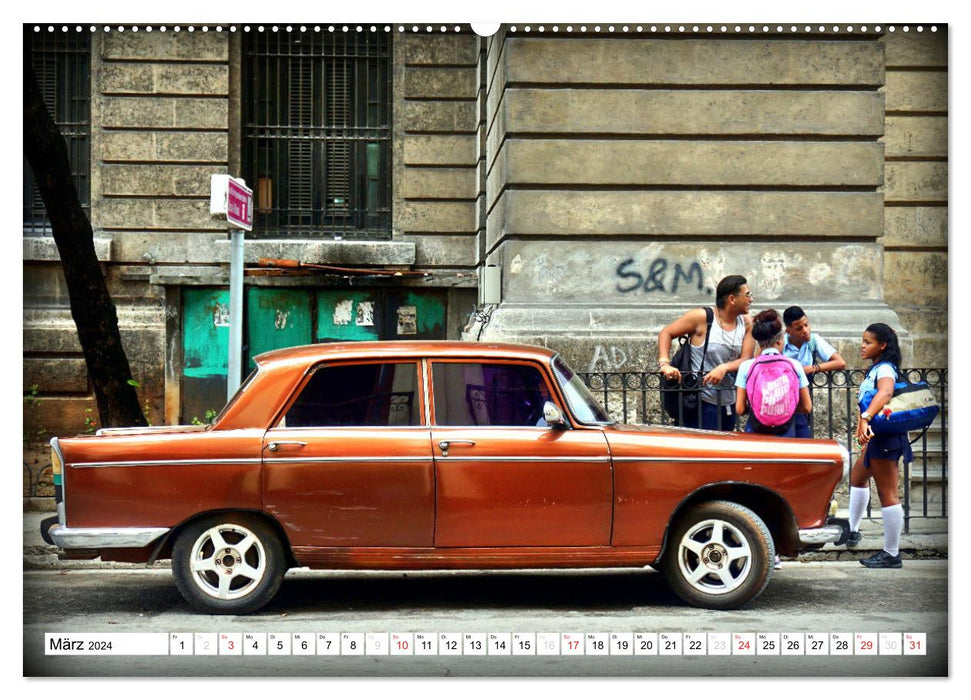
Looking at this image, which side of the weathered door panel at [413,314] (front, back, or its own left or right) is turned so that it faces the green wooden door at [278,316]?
right

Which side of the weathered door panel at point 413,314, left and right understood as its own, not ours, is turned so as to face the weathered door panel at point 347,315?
right

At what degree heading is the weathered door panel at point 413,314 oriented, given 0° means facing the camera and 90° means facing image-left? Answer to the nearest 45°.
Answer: approximately 0°

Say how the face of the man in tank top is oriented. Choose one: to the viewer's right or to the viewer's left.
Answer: to the viewer's right

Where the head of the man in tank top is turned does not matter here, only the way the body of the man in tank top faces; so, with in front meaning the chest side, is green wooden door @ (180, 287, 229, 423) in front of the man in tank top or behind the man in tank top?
behind

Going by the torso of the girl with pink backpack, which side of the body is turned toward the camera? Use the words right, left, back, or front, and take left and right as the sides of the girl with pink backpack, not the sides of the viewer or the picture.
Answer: back

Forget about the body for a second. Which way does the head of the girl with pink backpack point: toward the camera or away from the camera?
away from the camera

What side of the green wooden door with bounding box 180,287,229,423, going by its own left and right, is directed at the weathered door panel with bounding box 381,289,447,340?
left
